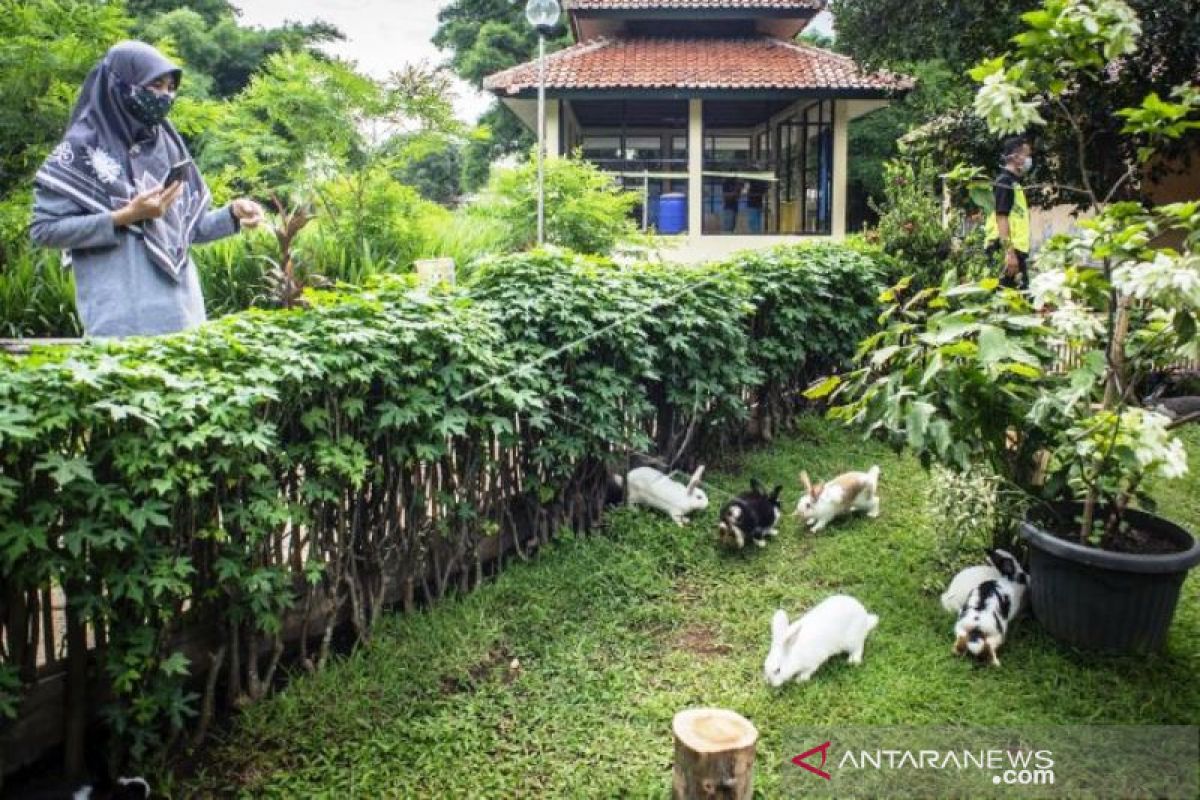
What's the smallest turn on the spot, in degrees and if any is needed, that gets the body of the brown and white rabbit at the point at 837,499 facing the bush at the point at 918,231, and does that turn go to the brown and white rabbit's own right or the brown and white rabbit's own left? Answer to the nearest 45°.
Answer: approximately 90° to the brown and white rabbit's own right

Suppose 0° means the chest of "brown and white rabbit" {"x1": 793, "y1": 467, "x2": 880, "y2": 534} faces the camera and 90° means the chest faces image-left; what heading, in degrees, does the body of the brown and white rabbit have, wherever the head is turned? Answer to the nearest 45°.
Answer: approximately 90°

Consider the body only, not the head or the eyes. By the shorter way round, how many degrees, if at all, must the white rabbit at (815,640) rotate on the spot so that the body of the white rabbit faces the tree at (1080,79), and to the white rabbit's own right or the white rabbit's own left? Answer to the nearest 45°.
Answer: approximately 135° to the white rabbit's own right

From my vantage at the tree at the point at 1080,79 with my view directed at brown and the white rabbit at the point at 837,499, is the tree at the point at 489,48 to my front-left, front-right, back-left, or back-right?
back-right

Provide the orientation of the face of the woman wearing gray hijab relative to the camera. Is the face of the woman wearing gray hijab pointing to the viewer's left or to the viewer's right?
to the viewer's right

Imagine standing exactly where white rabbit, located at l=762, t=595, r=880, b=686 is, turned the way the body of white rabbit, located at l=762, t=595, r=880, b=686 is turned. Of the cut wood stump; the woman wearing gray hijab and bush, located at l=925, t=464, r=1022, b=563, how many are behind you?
1
